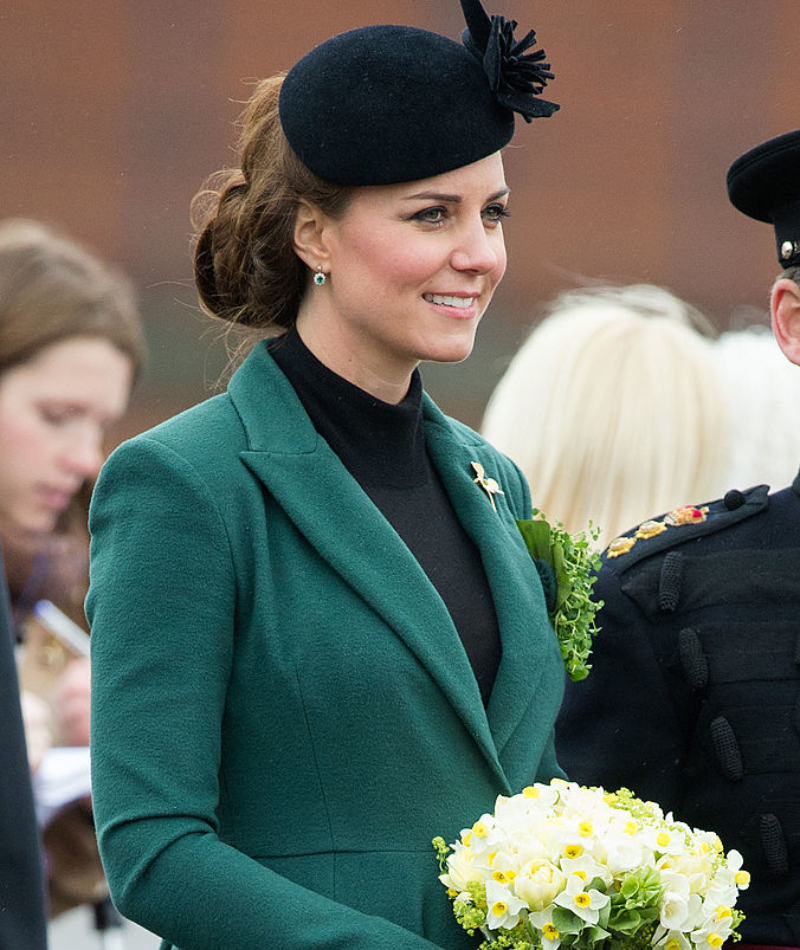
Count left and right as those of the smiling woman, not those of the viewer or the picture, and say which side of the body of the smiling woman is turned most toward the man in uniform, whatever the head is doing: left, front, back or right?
left

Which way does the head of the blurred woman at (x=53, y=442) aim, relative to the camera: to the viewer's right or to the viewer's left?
to the viewer's right

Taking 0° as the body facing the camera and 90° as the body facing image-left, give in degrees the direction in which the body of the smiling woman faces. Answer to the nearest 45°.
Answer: approximately 315°

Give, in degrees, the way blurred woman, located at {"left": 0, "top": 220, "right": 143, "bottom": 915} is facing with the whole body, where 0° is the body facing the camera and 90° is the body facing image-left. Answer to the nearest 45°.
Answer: approximately 315°
